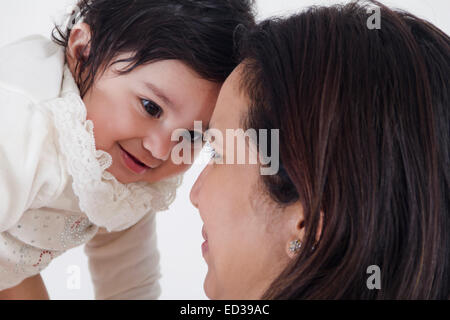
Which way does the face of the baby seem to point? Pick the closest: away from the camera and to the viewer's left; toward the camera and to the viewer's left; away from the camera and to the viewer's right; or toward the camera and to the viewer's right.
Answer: toward the camera and to the viewer's right

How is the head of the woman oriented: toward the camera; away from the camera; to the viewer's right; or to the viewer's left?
to the viewer's left

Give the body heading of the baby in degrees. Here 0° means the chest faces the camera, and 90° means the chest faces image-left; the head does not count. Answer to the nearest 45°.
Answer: approximately 315°
